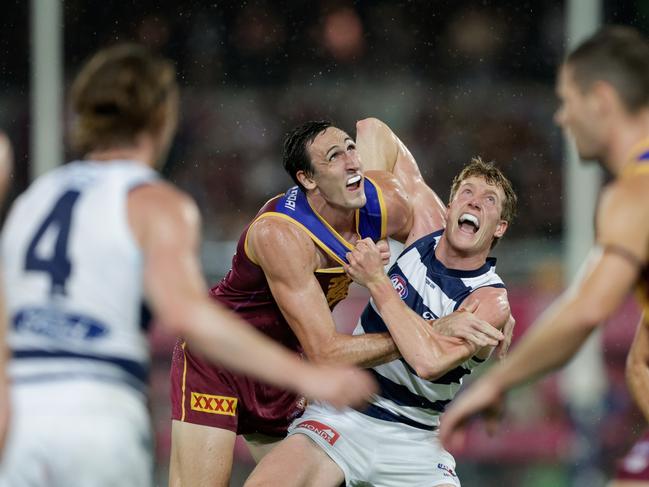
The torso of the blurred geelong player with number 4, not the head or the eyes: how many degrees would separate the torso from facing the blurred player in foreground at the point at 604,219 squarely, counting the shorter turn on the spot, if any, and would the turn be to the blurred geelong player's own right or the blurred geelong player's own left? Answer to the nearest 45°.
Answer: approximately 45° to the blurred geelong player's own right

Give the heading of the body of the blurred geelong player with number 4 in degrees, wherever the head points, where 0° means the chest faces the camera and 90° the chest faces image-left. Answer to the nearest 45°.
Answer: approximately 225°

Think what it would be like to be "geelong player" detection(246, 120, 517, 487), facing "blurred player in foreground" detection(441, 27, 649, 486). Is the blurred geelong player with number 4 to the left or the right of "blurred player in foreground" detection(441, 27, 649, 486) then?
right

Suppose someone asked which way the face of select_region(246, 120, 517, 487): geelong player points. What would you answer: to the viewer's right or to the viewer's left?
to the viewer's left

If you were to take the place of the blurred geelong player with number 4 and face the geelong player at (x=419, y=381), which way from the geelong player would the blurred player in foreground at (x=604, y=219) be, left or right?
right

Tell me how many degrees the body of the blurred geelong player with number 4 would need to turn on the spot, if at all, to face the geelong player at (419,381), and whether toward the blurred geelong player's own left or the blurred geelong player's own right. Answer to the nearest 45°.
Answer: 0° — they already face them
